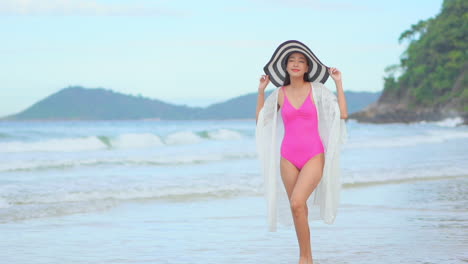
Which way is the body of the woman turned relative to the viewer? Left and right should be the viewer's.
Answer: facing the viewer
